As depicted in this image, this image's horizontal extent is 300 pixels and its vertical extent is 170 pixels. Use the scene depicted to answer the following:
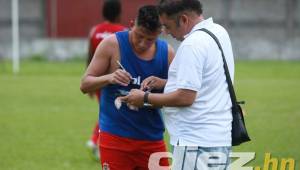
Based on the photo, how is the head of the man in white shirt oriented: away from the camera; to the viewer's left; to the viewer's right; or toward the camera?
to the viewer's left

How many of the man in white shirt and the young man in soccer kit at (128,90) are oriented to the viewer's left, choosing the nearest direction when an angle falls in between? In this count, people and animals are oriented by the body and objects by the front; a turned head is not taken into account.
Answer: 1

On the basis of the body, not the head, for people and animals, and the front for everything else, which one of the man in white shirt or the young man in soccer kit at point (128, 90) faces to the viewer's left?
the man in white shirt

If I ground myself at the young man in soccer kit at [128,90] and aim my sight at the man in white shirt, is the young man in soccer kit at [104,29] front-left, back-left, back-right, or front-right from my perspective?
back-left

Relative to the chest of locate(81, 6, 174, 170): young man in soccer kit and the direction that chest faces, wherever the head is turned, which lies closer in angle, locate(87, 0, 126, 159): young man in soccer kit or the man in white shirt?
the man in white shirt

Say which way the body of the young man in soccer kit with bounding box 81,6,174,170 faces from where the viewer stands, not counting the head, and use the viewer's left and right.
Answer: facing the viewer and to the right of the viewer

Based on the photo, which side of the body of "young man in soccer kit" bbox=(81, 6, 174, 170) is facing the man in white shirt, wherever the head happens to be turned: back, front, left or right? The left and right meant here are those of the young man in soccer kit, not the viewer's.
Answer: left

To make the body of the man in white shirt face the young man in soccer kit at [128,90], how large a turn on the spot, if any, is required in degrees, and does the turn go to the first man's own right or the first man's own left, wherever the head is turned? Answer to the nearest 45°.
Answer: approximately 45° to the first man's own right

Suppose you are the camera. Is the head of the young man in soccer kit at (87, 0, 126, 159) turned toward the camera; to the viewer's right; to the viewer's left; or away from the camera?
away from the camera

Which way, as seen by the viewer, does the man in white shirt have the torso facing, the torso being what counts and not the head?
to the viewer's left
